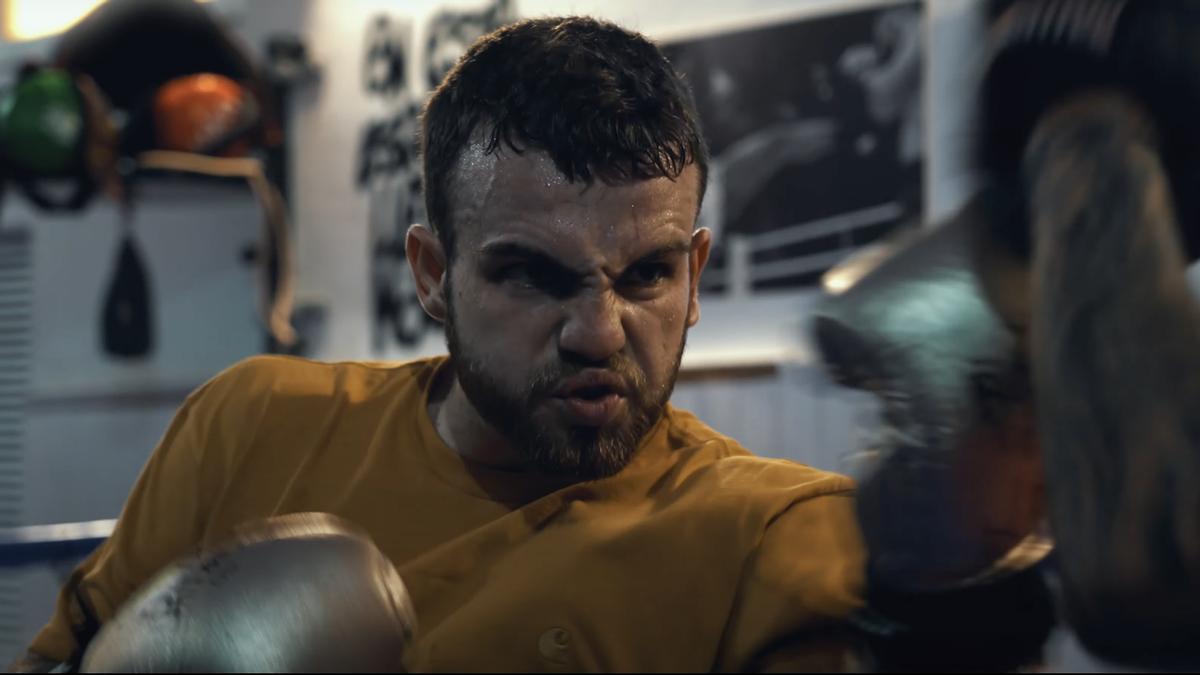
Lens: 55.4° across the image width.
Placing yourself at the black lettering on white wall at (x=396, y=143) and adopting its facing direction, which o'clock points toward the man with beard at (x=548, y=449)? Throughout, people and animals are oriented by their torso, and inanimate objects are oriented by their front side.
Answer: The man with beard is roughly at 12 o'clock from the black lettering on white wall.

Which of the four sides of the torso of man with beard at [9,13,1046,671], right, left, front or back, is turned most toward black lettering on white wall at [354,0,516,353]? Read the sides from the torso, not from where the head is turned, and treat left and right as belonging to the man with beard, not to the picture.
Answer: back

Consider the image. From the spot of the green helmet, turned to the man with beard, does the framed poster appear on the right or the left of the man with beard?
left

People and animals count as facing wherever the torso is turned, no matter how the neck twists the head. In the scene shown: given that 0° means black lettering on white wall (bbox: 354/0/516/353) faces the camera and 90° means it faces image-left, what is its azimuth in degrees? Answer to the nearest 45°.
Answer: approximately 0°

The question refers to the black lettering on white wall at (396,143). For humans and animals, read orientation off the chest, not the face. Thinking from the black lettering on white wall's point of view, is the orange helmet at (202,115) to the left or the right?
on its right

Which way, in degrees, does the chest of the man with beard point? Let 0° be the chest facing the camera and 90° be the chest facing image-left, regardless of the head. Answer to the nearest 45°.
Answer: approximately 0°

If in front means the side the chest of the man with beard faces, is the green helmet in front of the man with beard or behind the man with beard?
behind

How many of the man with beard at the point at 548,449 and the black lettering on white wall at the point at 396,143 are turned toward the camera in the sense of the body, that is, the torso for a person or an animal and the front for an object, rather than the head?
2
